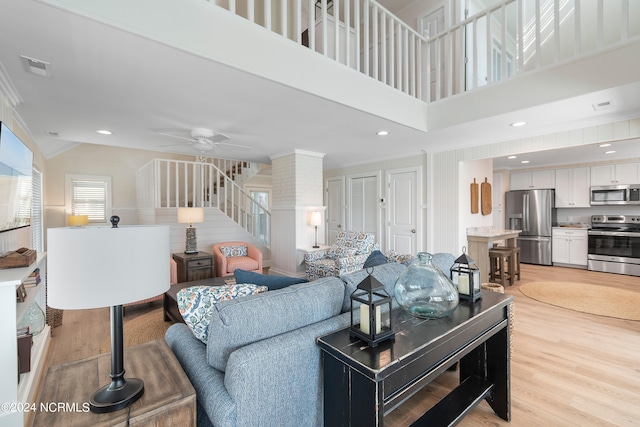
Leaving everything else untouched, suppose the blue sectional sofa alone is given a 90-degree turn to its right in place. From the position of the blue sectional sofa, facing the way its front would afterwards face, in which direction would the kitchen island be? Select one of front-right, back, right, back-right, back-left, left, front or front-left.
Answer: front

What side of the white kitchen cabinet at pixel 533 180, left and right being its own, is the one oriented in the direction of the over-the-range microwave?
left

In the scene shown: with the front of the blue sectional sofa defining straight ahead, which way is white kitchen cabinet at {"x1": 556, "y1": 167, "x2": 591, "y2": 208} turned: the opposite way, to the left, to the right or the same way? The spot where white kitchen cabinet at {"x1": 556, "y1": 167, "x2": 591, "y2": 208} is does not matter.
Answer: to the left

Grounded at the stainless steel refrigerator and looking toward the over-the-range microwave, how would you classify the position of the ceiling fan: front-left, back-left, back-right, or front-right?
back-right

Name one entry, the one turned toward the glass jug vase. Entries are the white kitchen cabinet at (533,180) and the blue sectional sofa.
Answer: the white kitchen cabinet

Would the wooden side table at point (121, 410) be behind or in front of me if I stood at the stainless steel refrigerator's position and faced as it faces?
in front

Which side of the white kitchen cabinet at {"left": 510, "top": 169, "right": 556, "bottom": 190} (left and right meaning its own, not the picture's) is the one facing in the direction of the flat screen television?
front

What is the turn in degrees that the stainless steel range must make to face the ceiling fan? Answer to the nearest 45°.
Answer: approximately 45° to its right

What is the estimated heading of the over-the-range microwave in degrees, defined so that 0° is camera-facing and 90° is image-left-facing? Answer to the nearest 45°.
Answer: approximately 0°

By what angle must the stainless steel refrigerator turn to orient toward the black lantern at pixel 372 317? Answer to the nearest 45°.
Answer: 0° — it already faces it

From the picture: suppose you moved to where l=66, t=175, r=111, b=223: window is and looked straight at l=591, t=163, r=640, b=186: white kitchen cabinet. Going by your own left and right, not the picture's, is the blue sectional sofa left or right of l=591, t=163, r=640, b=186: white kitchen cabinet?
right
